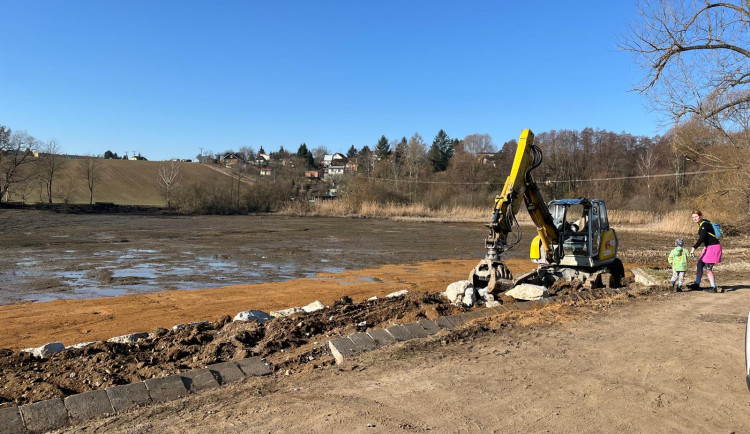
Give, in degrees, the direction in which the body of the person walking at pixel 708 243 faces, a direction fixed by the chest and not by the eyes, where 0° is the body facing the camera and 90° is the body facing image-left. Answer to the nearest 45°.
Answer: approximately 90°

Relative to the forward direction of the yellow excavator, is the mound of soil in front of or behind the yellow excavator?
in front

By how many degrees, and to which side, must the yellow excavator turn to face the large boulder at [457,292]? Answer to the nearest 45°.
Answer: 0° — it already faces it

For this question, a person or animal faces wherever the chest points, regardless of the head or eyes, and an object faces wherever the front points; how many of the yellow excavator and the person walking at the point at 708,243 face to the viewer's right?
0

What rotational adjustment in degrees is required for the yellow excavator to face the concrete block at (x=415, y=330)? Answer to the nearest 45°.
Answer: approximately 45° to its left

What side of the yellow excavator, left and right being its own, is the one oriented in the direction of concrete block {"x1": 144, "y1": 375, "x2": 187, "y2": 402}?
front

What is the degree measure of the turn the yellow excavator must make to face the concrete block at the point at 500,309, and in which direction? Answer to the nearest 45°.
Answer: approximately 45° to its left

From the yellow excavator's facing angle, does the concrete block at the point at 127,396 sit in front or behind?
in front

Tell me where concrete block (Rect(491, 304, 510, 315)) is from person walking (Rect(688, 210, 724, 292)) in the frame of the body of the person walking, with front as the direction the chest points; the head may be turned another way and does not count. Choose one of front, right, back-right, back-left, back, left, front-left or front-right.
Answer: front-left

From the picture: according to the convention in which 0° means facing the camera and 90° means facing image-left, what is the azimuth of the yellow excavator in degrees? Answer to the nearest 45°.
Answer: approximately 45°

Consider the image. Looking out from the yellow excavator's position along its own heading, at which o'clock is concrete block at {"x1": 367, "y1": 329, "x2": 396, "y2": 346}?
The concrete block is roughly at 11 o'clock from the yellow excavator.
